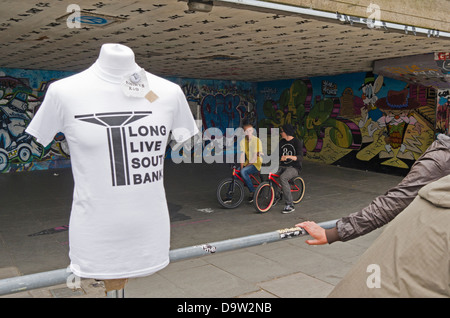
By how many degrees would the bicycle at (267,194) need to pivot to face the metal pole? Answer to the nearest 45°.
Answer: approximately 45° to its left

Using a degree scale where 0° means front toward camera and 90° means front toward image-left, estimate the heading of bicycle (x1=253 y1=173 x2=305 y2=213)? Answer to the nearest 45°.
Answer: approximately 45°

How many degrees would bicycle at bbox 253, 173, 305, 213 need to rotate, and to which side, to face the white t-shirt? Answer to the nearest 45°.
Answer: approximately 45° to its left
